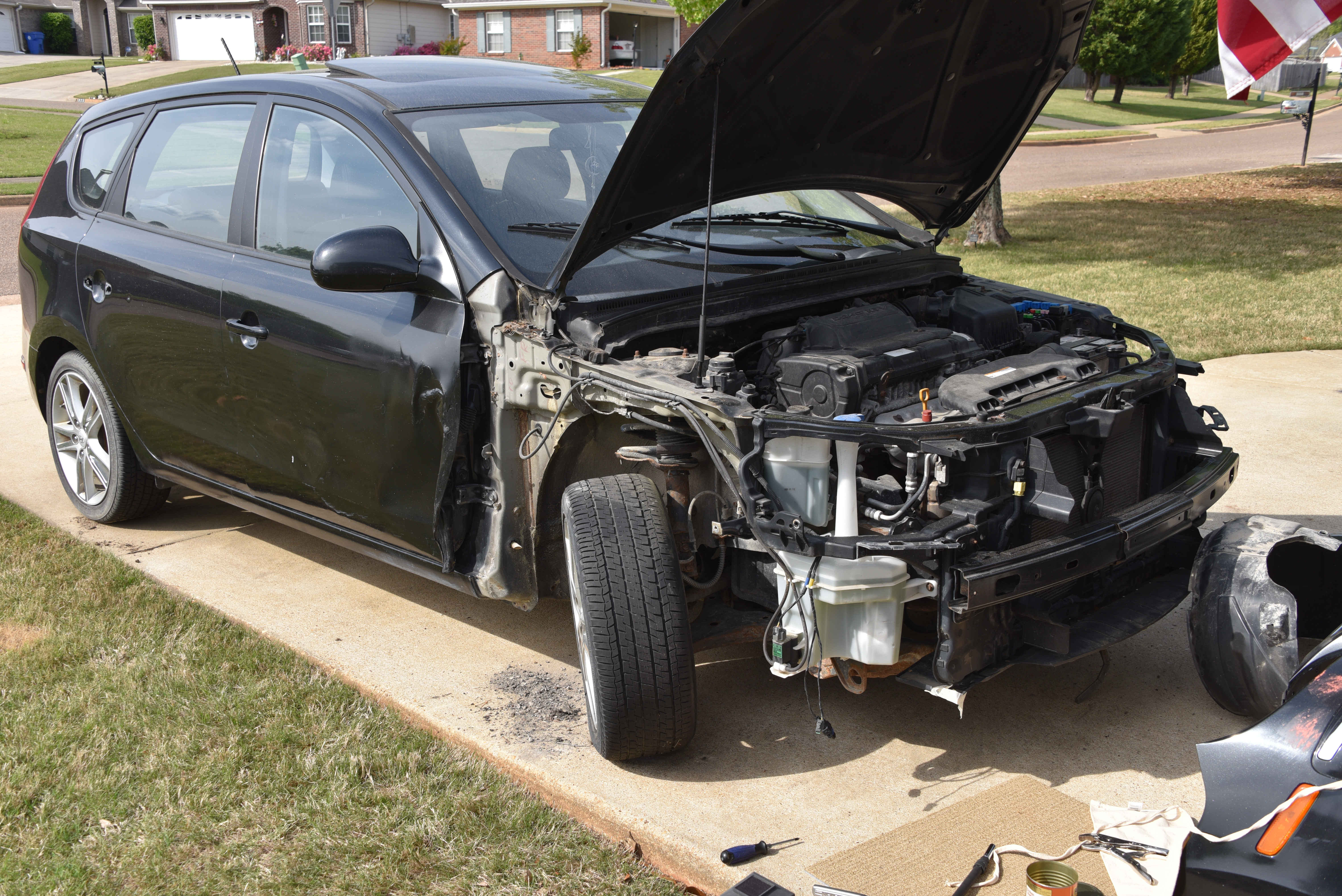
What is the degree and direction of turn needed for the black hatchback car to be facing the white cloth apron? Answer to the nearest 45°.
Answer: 0° — it already faces it

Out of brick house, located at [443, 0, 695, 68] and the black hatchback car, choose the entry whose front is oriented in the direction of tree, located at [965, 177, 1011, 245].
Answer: the brick house

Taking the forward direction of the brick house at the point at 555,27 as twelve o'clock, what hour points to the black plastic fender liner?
The black plastic fender liner is roughly at 12 o'clock from the brick house.

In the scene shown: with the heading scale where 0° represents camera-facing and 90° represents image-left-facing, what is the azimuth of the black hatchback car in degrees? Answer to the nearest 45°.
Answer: approximately 315°

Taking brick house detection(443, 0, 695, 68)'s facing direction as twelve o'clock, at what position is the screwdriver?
The screwdriver is roughly at 12 o'clock from the brick house.

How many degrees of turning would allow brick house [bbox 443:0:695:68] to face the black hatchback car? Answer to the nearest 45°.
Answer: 0° — it already faces it

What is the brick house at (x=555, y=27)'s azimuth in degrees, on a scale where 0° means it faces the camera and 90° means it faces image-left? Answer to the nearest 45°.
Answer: approximately 0°
